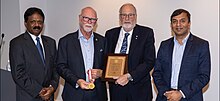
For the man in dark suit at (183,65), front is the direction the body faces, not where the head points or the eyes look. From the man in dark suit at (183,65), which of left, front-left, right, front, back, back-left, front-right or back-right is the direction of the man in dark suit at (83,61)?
front-right

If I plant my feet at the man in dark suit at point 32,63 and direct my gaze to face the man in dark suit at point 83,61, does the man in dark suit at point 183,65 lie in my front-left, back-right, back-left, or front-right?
front-right

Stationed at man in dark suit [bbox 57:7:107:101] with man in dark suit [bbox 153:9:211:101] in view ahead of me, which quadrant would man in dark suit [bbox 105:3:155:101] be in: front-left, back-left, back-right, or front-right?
front-left

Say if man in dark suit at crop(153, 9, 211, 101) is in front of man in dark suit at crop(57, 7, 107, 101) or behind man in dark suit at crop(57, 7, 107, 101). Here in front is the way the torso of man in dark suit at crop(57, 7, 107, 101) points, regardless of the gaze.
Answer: in front

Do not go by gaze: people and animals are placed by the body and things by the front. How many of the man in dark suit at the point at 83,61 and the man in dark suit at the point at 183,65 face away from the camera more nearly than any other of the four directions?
0

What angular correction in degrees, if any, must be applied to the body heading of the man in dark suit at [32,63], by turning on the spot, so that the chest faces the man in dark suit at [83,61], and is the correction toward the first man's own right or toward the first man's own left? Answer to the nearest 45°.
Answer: approximately 45° to the first man's own left

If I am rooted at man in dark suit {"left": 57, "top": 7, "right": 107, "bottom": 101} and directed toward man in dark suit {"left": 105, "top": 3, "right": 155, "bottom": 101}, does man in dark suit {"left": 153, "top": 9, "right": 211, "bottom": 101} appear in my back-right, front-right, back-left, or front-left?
front-right

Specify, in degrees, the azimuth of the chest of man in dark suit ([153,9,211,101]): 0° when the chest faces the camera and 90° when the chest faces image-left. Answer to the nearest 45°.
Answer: approximately 45°

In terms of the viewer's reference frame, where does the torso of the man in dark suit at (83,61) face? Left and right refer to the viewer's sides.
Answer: facing the viewer and to the right of the viewer

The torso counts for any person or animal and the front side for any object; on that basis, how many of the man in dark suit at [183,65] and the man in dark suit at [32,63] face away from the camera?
0

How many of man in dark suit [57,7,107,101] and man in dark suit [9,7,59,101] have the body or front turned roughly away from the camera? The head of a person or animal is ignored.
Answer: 0

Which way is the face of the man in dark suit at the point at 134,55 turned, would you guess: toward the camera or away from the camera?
toward the camera

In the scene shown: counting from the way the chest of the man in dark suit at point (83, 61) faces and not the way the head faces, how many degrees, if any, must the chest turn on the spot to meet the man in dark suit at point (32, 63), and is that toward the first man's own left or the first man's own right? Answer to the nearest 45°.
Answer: approximately 135° to the first man's own right
